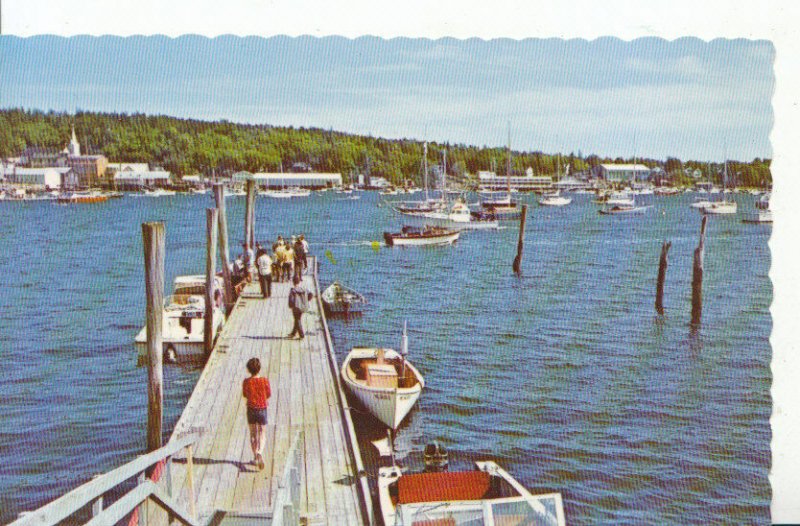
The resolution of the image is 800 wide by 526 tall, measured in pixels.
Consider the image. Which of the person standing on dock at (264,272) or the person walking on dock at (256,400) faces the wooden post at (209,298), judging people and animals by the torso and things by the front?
the person walking on dock at (256,400)

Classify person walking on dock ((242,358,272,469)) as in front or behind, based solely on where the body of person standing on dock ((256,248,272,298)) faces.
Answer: behind

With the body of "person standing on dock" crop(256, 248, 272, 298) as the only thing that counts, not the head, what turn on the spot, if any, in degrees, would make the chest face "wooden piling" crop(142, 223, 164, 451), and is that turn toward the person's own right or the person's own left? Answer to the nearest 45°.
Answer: approximately 180°

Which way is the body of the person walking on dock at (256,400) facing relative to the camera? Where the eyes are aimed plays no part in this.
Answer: away from the camera

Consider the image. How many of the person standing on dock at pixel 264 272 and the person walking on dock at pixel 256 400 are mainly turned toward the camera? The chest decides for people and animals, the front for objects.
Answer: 0

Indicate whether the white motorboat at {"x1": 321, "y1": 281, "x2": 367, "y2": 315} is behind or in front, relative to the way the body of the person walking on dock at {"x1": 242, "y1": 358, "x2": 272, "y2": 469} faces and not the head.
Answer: in front

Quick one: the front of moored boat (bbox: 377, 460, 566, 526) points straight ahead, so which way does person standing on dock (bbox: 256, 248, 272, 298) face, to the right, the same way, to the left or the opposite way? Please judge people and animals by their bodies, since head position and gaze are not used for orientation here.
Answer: the opposite way

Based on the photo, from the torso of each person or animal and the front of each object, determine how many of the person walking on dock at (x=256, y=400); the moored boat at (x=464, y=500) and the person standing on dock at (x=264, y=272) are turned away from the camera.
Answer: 2

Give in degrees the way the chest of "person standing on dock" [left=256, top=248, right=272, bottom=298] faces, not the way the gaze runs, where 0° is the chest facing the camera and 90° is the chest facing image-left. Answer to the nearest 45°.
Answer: approximately 180°

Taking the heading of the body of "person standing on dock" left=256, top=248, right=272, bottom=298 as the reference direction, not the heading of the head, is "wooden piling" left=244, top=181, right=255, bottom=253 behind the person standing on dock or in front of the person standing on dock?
in front

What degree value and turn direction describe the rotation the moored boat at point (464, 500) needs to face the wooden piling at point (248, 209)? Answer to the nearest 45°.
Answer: approximately 135° to its right
